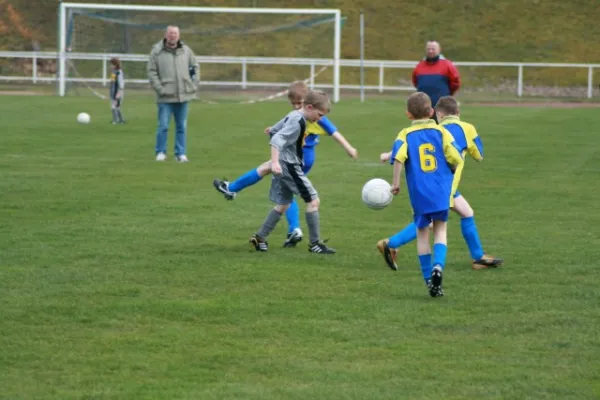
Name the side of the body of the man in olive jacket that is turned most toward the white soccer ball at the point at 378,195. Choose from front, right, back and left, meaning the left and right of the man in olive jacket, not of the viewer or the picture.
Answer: front

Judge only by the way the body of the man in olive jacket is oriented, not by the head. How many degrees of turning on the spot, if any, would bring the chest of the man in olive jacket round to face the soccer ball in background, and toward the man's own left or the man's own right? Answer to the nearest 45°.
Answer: approximately 180°

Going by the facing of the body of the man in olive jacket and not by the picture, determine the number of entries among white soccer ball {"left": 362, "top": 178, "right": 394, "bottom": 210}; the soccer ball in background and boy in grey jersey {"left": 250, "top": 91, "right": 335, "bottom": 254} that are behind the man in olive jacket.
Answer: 1

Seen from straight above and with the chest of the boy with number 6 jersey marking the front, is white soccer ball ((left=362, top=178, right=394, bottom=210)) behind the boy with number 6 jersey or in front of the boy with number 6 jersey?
in front

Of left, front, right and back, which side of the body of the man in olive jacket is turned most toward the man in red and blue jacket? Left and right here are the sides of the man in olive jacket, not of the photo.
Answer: left

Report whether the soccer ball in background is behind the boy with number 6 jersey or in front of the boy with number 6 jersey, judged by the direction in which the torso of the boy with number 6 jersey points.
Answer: in front

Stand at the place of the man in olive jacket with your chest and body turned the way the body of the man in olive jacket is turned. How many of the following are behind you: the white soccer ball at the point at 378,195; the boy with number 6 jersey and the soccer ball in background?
1

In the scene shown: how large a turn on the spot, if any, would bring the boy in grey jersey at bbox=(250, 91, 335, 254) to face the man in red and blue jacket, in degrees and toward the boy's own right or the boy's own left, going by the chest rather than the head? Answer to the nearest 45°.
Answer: approximately 90° to the boy's own left

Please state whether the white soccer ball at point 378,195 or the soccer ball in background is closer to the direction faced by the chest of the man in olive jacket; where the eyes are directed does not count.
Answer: the white soccer ball

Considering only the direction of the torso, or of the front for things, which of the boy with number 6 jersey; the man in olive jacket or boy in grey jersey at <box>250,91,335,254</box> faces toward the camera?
the man in olive jacket

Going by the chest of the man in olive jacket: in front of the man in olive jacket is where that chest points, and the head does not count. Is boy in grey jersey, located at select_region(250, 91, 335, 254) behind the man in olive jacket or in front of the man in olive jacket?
in front

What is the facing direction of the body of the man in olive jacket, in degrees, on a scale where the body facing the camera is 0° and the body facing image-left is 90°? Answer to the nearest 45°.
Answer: approximately 0°

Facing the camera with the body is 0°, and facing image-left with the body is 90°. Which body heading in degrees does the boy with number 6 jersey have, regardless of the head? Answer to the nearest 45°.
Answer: approximately 180°
